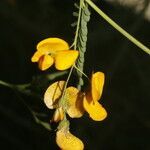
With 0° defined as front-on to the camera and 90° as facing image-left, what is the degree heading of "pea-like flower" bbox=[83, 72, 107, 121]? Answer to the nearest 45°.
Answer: approximately 270°
